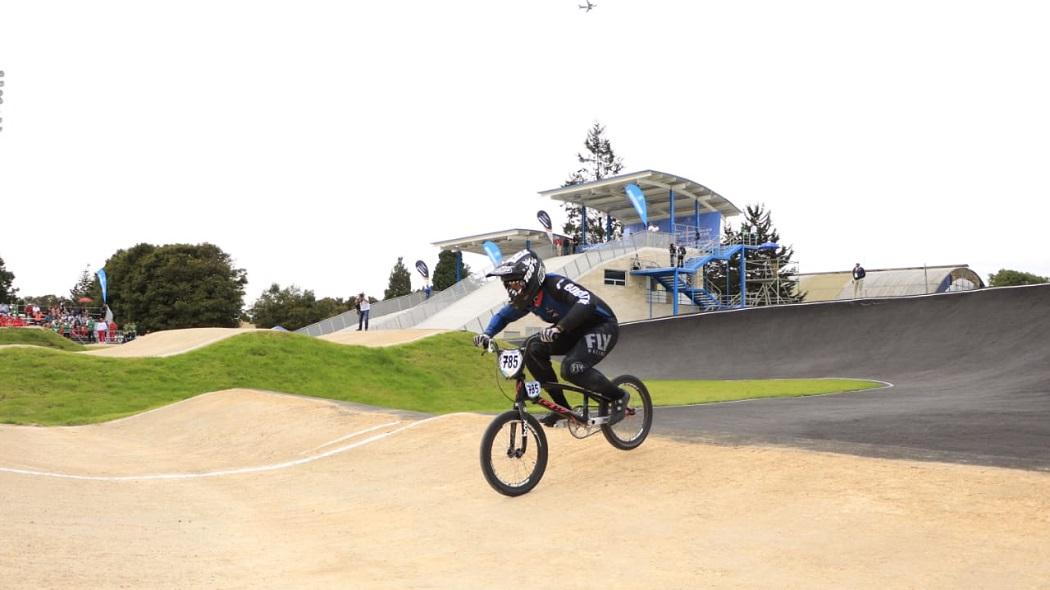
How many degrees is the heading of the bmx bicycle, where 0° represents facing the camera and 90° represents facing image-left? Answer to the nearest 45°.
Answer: approximately 45°
